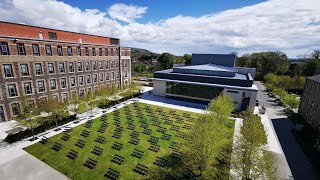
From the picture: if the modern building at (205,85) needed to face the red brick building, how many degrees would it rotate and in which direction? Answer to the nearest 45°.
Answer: approximately 45° to its right

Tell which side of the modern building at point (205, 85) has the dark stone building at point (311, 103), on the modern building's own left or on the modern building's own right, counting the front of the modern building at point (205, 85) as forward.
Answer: on the modern building's own left

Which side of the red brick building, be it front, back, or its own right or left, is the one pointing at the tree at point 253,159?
front

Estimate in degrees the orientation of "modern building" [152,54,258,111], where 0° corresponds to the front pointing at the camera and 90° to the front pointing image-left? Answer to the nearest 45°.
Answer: approximately 0°

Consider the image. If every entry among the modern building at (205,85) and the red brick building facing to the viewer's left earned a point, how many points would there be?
0

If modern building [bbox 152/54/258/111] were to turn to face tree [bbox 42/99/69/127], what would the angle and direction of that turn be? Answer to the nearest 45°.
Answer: approximately 45° to its right

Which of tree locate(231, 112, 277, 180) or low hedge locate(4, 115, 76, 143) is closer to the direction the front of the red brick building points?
the tree

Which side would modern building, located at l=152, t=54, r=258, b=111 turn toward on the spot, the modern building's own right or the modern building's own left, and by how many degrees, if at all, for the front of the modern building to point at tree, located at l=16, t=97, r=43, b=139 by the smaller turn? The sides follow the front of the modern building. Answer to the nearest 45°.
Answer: approximately 45° to the modern building's own right

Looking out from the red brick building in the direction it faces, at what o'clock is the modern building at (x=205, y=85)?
The modern building is roughly at 11 o'clock from the red brick building.

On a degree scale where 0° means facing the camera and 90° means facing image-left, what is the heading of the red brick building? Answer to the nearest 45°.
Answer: approximately 315°
